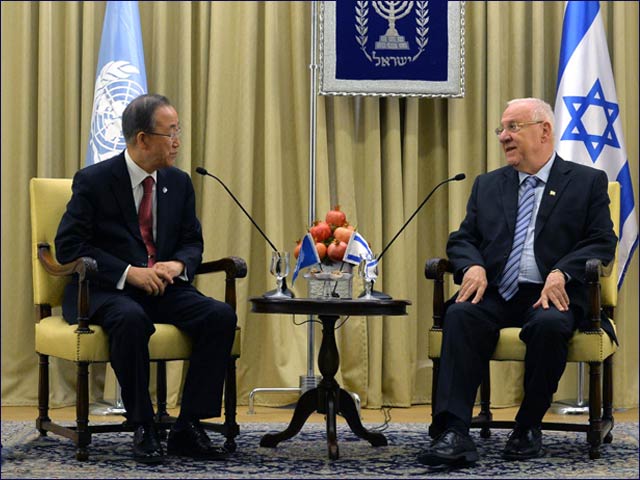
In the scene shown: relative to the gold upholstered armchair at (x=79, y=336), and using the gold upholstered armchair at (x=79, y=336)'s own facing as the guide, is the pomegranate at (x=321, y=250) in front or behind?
in front

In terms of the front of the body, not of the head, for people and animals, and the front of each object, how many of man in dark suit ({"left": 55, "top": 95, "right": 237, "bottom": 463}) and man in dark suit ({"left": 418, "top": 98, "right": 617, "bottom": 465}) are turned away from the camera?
0

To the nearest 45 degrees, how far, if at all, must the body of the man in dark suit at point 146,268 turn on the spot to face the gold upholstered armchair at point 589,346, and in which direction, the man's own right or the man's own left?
approximately 45° to the man's own left

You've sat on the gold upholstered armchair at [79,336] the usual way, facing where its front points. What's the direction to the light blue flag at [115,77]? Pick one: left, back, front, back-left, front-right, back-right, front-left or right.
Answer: back-left

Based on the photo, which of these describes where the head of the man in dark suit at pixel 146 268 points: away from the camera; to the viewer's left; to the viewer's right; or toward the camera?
to the viewer's right

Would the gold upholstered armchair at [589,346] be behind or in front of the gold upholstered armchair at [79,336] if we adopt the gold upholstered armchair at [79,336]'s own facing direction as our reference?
in front

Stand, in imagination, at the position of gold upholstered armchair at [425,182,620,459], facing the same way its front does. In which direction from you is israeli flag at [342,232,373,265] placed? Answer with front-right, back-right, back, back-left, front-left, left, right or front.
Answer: front-right

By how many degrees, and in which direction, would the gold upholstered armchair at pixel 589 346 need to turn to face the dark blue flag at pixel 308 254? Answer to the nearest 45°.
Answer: approximately 45° to its right

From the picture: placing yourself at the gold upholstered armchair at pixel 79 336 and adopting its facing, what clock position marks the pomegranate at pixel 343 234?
The pomegranate is roughly at 11 o'clock from the gold upholstered armchair.

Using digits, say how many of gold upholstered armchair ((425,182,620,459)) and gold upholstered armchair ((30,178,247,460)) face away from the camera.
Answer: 0

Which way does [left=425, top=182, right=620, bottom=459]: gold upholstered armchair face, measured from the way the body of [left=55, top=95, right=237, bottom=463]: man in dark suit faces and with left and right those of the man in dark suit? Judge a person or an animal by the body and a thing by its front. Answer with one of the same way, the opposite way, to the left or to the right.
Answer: to the right

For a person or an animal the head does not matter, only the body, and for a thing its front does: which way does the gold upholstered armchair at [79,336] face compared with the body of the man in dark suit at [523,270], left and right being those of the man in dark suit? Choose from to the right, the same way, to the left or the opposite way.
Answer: to the left
